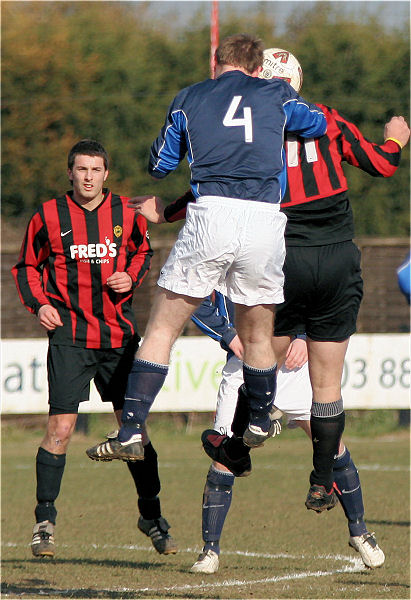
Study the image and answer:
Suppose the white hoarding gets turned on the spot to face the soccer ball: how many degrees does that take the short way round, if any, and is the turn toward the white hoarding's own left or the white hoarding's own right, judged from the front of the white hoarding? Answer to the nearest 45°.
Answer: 0° — it already faces it

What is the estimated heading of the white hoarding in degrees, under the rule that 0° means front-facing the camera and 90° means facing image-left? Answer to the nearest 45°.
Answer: approximately 0°
